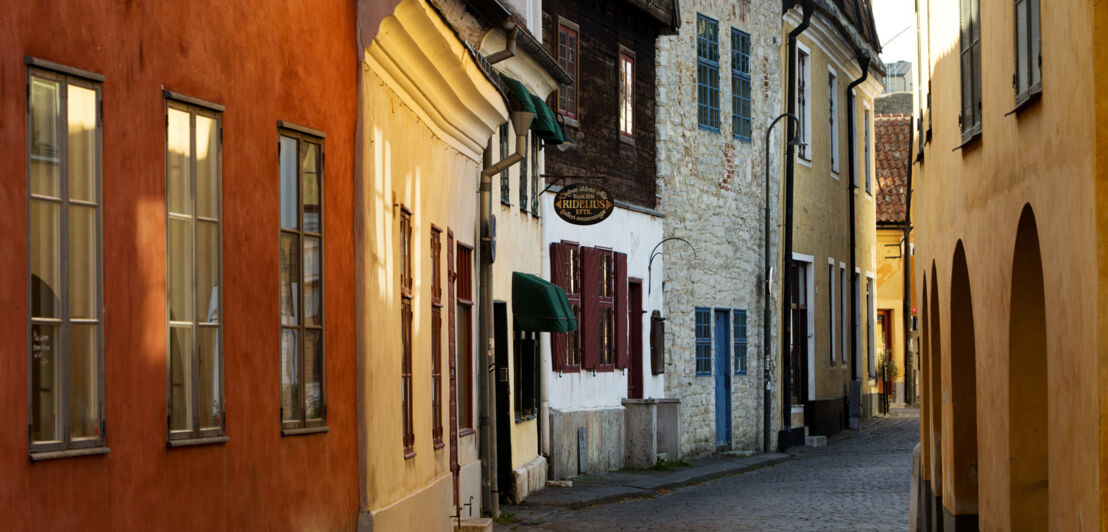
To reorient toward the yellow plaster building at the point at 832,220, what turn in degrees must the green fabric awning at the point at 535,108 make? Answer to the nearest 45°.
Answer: approximately 135° to its left

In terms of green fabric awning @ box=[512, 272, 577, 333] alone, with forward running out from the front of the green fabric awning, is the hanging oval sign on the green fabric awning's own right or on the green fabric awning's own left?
on the green fabric awning's own left

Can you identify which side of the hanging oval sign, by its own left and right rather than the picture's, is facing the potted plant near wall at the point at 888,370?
back

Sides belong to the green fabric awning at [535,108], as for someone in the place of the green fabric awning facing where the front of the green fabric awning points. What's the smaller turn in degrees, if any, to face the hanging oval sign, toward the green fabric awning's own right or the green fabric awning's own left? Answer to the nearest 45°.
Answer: approximately 135° to the green fabric awning's own left

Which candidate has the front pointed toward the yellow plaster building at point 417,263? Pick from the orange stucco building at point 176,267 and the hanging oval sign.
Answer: the hanging oval sign

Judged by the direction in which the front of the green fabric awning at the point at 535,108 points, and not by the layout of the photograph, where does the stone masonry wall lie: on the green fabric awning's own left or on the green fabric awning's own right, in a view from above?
on the green fabric awning's own left

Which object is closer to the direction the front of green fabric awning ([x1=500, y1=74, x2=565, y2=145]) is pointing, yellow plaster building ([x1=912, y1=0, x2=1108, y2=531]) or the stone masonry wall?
the yellow plaster building
